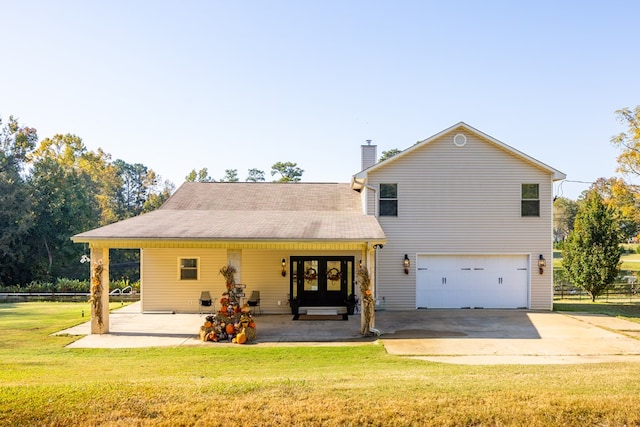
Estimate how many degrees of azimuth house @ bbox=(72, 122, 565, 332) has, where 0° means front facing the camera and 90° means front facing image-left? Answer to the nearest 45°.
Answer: approximately 0°

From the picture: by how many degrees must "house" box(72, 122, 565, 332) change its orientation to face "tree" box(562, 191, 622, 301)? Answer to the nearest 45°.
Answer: approximately 135° to its left

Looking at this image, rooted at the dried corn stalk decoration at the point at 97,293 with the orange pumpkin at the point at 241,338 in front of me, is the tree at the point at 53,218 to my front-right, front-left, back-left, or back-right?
back-left
